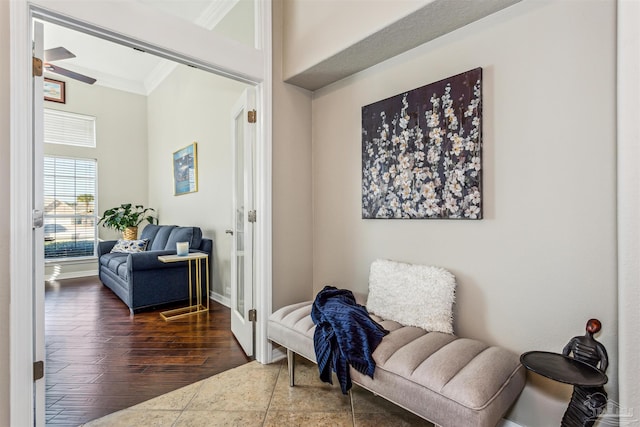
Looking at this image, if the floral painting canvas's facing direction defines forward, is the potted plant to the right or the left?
on its right

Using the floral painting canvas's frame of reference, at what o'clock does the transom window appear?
The transom window is roughly at 2 o'clock from the floral painting canvas.

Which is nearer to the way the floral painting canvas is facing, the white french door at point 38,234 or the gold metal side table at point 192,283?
the white french door

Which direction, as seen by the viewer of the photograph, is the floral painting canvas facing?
facing the viewer and to the left of the viewer

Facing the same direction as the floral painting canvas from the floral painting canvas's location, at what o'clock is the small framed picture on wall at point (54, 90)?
The small framed picture on wall is roughly at 2 o'clock from the floral painting canvas.

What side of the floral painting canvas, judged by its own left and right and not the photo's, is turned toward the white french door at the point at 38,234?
front

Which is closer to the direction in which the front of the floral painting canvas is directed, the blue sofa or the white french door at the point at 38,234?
the white french door

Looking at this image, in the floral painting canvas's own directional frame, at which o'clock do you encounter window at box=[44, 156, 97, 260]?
The window is roughly at 2 o'clock from the floral painting canvas.

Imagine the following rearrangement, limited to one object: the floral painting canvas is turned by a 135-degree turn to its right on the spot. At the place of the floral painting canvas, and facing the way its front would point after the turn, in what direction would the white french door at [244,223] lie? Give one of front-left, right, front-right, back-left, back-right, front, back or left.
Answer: left
